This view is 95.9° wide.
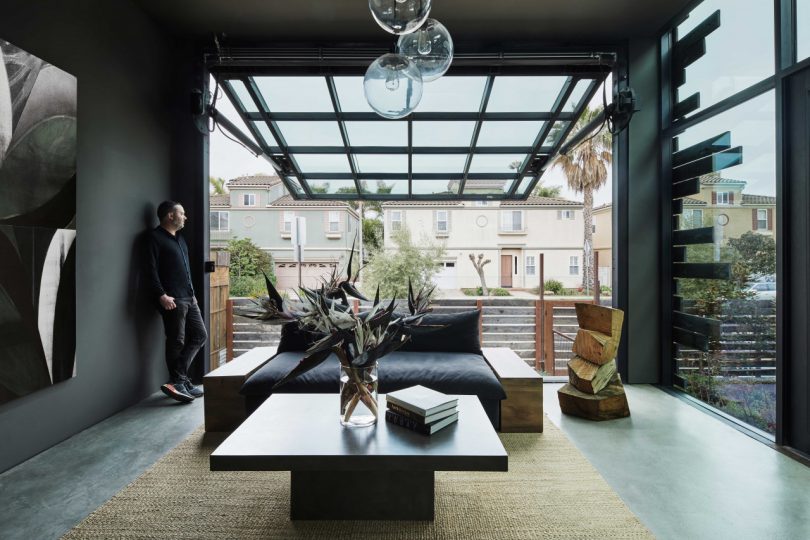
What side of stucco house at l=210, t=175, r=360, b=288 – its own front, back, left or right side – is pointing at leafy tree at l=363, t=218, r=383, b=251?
left

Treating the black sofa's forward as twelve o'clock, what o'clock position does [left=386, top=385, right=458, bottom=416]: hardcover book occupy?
The hardcover book is roughly at 12 o'clock from the black sofa.

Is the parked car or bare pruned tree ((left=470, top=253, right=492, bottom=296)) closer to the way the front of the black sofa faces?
the parked car

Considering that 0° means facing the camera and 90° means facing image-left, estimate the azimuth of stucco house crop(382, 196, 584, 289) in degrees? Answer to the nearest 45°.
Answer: approximately 0°

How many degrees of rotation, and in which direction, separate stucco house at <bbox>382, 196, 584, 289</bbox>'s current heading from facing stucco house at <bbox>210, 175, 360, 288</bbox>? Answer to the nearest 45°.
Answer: approximately 45° to its right

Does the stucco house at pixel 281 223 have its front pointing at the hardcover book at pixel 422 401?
yes

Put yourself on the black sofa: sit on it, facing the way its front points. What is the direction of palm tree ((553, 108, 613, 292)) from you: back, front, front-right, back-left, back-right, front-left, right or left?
back-left

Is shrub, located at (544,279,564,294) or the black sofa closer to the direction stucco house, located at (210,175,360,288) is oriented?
the black sofa

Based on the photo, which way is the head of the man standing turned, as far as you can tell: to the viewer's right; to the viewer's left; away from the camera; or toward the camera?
to the viewer's right

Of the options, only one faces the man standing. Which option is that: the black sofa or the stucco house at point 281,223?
the stucco house

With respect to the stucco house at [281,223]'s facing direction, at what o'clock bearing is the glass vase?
The glass vase is roughly at 12 o'clock from the stucco house.

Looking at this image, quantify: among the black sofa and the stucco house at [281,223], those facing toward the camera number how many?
2

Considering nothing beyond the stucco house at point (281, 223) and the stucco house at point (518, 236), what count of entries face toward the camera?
2
